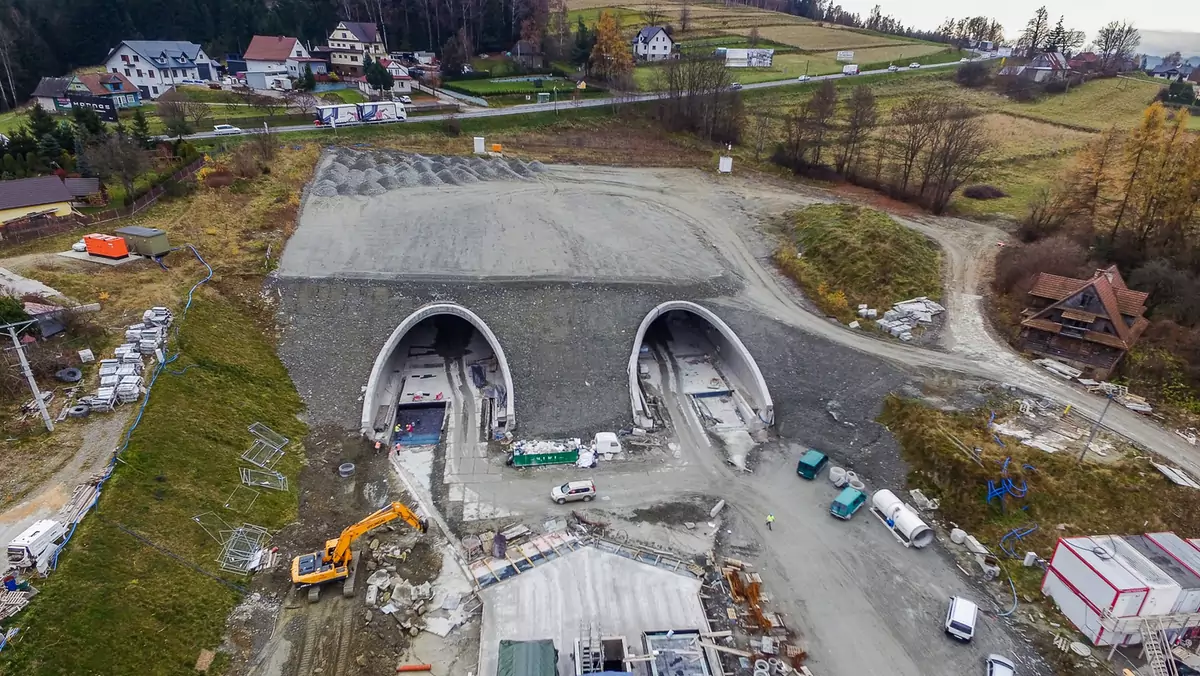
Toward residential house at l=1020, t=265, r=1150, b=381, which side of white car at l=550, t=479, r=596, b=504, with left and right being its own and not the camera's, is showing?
back

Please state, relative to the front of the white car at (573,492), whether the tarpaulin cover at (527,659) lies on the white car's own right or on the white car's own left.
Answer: on the white car's own left

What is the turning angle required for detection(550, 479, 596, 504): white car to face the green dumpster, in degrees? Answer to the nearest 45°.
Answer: approximately 45° to its right

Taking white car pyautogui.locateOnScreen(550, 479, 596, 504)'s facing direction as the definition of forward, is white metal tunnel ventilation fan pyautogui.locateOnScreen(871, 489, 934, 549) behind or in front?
behind

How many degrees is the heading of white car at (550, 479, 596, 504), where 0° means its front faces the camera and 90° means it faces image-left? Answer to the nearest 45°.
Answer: approximately 90°

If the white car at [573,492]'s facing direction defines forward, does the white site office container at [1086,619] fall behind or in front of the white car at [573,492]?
behind

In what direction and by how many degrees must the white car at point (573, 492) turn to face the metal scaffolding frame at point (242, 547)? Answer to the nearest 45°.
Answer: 0° — it already faces it
